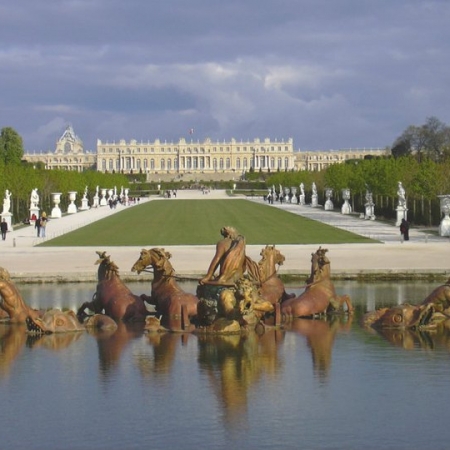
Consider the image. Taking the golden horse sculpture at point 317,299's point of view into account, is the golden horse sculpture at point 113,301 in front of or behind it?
behind
